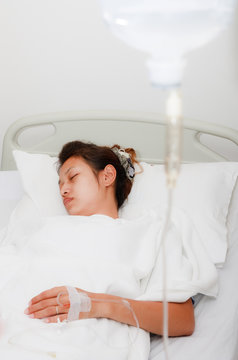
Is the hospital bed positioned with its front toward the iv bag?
yes

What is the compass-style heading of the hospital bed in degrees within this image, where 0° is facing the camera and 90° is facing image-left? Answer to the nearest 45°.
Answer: approximately 0°
